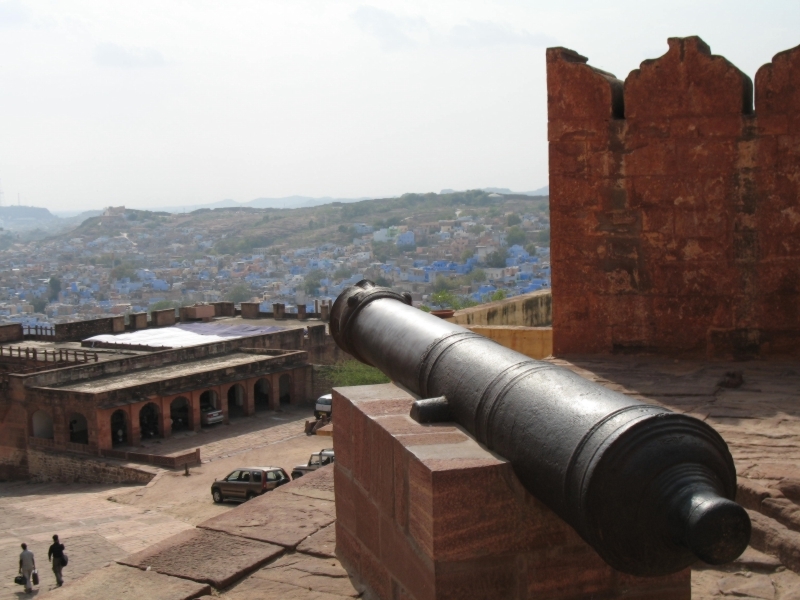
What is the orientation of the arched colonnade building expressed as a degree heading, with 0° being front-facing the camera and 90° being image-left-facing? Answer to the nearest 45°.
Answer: approximately 315°

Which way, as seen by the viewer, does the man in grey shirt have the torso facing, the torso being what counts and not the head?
away from the camera

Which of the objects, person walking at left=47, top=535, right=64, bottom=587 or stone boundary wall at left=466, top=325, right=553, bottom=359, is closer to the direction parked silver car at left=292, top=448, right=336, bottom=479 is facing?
the person walking

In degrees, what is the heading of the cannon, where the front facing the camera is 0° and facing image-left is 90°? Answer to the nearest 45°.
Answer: approximately 135°

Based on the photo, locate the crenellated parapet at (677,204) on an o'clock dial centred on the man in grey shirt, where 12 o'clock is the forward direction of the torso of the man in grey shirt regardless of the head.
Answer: The crenellated parapet is roughly at 5 o'clock from the man in grey shirt.

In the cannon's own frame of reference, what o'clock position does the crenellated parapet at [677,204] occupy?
The crenellated parapet is roughly at 2 o'clock from the cannon.

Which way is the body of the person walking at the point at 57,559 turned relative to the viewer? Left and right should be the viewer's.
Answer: facing away from the viewer

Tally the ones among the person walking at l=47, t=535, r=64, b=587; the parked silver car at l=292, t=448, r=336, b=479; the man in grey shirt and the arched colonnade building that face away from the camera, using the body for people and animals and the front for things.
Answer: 2

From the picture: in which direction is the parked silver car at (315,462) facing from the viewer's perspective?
to the viewer's left

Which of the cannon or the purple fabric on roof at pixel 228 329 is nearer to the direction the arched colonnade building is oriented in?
the cannon
